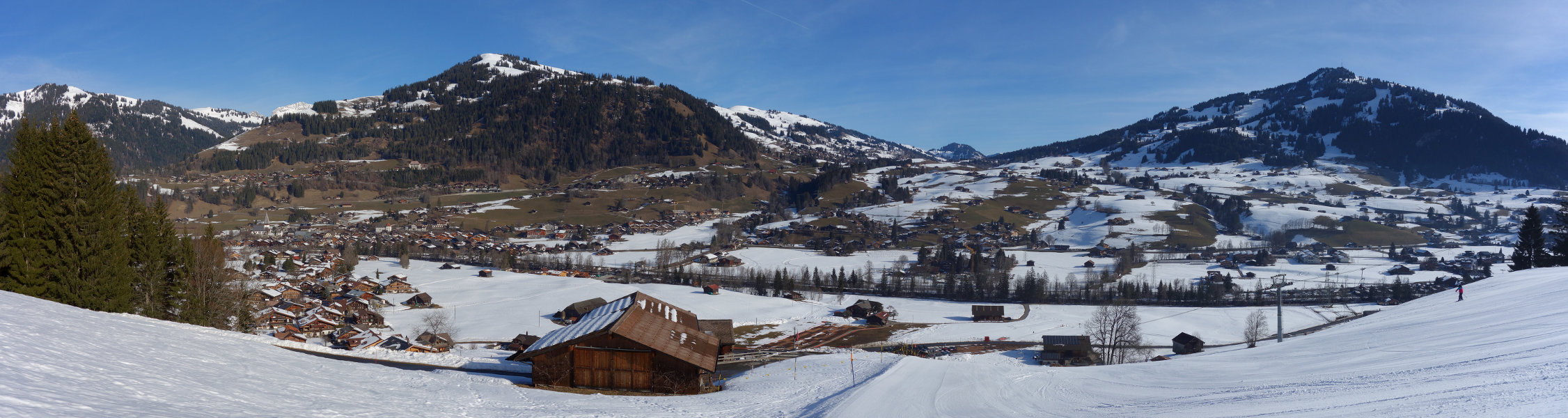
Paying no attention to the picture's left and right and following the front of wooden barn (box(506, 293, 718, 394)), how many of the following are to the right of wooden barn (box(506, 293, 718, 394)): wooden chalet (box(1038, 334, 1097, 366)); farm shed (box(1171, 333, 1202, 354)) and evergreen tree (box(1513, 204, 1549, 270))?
0

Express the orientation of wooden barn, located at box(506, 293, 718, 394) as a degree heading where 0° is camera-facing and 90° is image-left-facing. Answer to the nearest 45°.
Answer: approximately 0°

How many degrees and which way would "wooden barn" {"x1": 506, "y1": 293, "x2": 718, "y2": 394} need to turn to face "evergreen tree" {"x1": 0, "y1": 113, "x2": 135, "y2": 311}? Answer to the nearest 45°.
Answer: approximately 90° to its right

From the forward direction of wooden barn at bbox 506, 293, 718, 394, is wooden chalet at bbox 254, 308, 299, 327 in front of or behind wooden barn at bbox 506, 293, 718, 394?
behind

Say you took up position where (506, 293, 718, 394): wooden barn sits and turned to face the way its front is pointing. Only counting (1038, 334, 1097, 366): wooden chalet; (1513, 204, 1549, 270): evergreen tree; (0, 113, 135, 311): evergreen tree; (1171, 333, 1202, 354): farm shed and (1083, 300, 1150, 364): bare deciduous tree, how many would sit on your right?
1

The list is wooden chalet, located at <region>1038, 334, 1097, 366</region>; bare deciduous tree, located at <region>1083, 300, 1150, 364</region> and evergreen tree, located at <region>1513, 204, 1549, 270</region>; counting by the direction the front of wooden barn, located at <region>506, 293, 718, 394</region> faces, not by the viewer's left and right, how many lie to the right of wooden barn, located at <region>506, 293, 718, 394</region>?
0

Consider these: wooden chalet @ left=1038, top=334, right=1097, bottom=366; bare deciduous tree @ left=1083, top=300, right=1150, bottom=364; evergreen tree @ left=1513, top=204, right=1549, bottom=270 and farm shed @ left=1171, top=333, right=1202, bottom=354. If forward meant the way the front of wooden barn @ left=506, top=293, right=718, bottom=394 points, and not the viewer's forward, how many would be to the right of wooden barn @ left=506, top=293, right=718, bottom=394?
0

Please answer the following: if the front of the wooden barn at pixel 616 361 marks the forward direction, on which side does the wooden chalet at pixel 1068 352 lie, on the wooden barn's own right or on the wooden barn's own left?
on the wooden barn's own left

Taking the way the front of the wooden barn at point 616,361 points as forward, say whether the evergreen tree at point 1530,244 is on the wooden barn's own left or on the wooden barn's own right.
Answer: on the wooden barn's own left

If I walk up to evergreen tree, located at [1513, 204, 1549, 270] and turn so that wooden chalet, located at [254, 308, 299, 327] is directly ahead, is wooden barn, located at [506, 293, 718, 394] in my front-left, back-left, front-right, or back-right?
front-left

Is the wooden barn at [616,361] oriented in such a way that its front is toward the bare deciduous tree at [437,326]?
no

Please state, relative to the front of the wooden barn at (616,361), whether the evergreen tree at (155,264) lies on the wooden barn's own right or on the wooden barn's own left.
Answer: on the wooden barn's own right

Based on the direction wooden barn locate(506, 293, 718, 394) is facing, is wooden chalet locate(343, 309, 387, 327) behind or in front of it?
behind
